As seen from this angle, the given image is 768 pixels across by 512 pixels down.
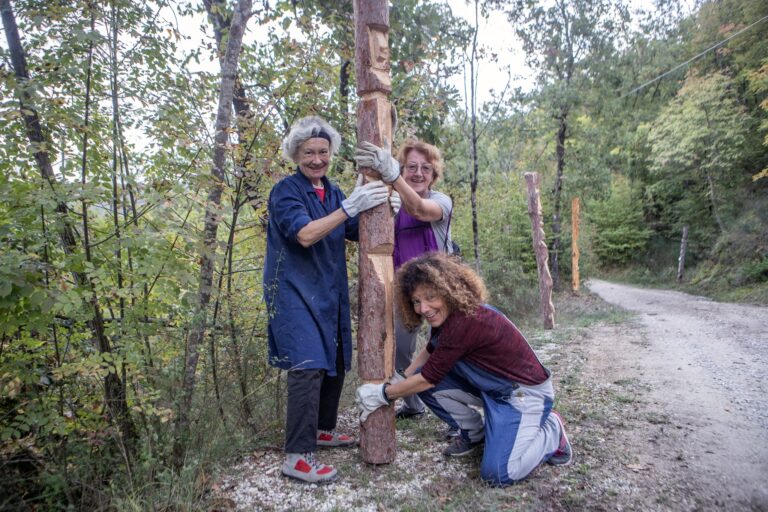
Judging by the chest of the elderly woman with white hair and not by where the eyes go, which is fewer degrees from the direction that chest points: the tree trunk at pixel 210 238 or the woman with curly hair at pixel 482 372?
the woman with curly hair

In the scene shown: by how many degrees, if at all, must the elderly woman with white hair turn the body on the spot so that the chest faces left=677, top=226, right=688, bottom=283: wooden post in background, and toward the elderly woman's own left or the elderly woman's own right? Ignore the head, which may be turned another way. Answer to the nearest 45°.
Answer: approximately 90° to the elderly woman's own left

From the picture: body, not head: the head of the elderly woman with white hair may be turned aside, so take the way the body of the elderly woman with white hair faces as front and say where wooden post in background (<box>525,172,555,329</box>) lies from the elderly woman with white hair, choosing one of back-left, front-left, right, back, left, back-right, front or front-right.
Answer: left

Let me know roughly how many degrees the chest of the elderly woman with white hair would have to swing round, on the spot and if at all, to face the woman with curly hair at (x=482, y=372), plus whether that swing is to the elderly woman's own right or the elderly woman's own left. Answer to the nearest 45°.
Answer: approximately 45° to the elderly woman's own left

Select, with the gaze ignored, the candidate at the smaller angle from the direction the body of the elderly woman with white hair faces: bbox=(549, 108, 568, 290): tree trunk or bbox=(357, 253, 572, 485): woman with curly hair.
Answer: the woman with curly hair

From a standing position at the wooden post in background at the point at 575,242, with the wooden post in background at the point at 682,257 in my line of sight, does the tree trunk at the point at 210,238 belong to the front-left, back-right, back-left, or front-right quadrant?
back-right

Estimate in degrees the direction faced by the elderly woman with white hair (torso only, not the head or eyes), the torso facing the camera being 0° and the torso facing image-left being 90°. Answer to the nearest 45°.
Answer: approximately 315°

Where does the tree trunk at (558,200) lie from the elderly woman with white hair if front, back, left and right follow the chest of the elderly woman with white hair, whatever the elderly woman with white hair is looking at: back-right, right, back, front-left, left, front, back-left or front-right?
left
